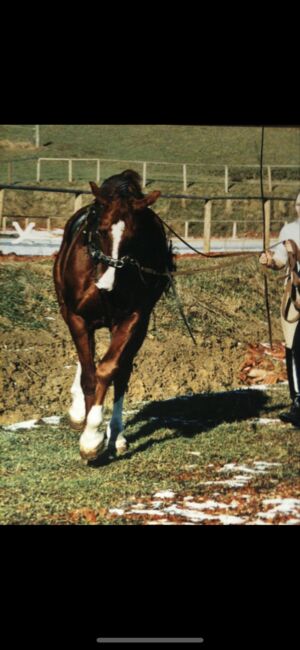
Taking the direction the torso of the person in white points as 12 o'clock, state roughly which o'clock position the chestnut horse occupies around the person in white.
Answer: The chestnut horse is roughly at 1 o'clock from the person in white.

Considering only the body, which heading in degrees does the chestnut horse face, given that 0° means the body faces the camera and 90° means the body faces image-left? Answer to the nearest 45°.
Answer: approximately 0°

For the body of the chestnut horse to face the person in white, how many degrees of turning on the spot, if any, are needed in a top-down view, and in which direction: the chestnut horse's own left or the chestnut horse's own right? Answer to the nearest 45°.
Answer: approximately 90° to the chestnut horse's own left

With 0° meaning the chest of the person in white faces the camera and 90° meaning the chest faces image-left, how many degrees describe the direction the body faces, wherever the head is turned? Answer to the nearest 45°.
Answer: approximately 45°
